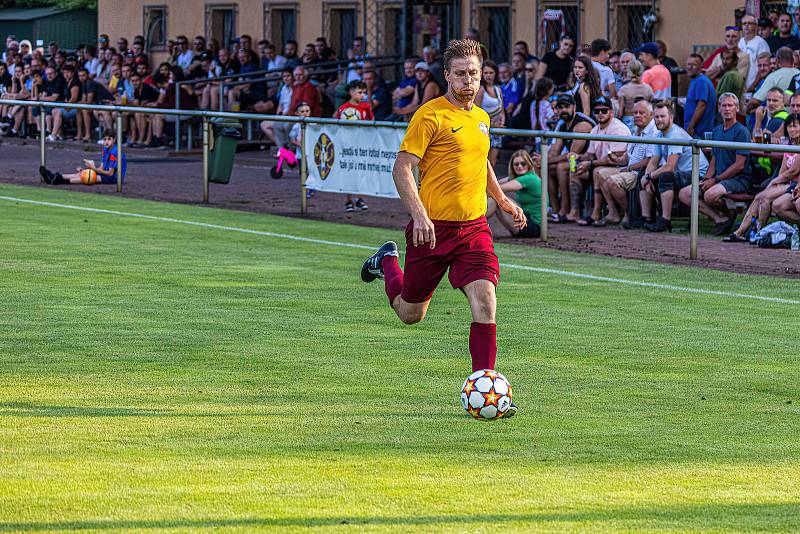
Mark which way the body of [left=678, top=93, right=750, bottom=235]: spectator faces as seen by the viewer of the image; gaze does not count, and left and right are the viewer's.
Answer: facing the viewer and to the left of the viewer

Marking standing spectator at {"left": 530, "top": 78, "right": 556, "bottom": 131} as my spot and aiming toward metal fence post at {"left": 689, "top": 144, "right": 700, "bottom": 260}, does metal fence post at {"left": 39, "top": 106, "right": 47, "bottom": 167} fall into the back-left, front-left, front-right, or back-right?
back-right

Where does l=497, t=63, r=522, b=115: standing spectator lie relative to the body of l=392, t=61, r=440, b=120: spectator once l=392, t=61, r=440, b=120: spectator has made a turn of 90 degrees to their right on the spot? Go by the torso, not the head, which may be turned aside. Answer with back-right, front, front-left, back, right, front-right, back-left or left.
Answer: back

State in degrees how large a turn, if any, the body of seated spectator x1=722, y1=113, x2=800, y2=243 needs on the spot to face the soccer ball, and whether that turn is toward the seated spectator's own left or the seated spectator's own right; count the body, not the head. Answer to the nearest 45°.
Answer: approximately 45° to the seated spectator's own left

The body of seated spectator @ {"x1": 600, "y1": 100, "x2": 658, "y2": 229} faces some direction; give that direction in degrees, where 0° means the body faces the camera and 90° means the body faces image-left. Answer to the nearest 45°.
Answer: approximately 45°

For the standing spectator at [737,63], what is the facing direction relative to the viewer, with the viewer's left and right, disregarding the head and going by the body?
facing the viewer

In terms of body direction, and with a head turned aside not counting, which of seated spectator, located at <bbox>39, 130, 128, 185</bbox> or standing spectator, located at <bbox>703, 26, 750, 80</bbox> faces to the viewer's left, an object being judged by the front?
the seated spectator

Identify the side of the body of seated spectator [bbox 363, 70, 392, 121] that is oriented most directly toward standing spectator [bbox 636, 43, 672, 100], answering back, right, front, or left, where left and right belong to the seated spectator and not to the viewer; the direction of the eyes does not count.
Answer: left

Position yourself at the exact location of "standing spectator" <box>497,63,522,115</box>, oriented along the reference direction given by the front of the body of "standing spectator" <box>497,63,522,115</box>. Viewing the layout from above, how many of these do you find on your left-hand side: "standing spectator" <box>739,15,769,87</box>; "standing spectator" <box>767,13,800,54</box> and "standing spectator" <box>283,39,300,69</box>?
2

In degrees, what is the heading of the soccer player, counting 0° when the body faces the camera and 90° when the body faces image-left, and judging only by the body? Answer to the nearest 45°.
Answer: approximately 315°

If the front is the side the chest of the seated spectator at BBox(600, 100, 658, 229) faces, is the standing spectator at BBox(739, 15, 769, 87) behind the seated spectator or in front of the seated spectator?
behind

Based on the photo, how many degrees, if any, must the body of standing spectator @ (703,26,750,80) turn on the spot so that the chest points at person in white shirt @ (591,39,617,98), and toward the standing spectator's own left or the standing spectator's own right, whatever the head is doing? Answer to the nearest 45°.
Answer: approximately 90° to the standing spectator's own right
